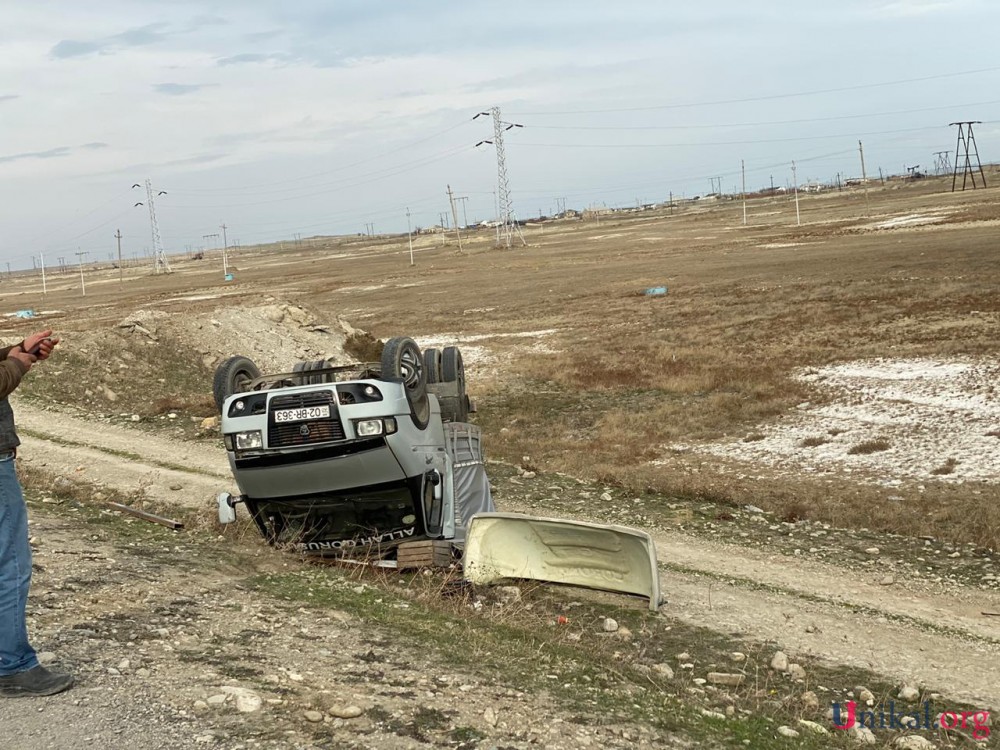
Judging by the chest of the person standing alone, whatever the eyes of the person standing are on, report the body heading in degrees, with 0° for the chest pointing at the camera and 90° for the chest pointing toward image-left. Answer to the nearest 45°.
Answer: approximately 270°

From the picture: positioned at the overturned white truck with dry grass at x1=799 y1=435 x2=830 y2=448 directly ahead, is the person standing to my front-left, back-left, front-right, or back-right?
back-right

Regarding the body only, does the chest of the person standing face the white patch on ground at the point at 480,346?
no

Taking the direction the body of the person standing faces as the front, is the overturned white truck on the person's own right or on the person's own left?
on the person's own left

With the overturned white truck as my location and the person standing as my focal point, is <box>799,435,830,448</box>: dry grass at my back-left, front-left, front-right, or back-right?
back-left

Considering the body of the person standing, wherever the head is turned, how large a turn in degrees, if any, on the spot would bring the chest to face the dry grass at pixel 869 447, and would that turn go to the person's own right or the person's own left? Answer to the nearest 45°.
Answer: approximately 45° to the person's own left
